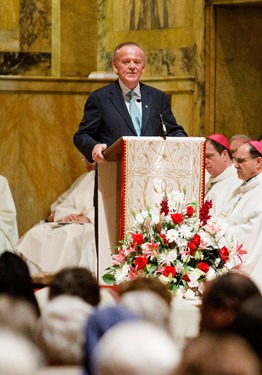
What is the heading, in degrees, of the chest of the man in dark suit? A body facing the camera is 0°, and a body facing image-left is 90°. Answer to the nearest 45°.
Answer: approximately 0°

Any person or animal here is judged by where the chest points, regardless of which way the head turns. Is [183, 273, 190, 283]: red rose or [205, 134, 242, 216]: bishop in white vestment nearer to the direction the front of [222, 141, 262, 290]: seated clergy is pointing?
the red rose

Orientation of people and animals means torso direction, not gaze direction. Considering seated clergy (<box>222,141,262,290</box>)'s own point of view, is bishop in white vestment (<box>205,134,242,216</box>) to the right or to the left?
on its right

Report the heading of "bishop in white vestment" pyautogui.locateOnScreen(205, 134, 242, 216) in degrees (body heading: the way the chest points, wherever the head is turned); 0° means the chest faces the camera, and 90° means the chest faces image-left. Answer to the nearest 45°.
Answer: approximately 45°
